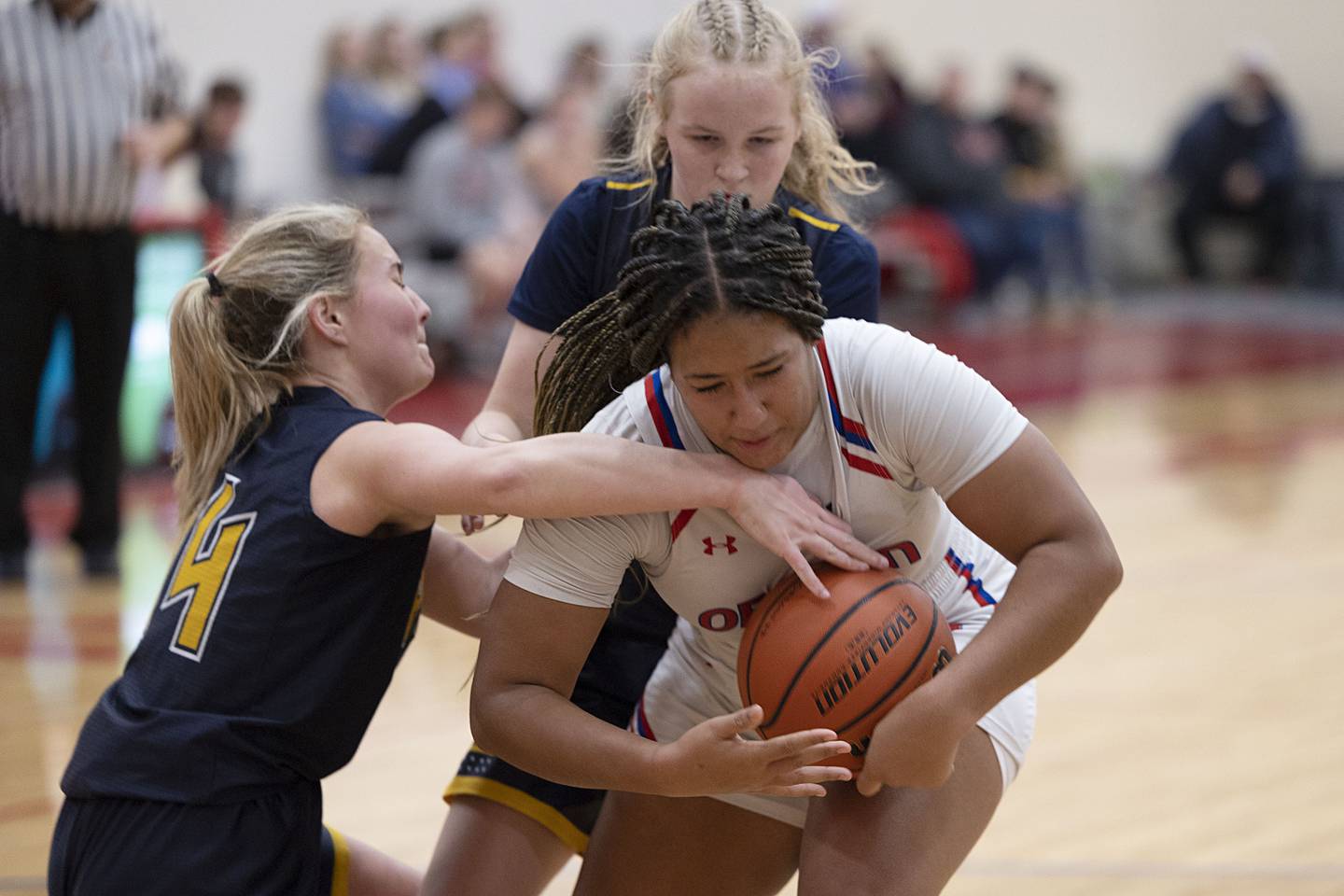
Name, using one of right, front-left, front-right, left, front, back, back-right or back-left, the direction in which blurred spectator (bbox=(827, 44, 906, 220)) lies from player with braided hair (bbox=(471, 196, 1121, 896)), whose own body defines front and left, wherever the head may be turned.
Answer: back

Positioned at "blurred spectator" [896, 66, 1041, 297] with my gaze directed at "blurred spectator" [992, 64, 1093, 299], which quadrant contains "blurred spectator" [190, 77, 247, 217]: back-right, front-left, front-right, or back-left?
back-left

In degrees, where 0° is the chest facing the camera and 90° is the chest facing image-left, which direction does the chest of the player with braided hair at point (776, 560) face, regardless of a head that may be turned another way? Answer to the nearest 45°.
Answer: approximately 0°

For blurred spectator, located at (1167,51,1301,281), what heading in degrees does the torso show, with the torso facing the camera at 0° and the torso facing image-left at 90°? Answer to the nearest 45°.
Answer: approximately 0°
